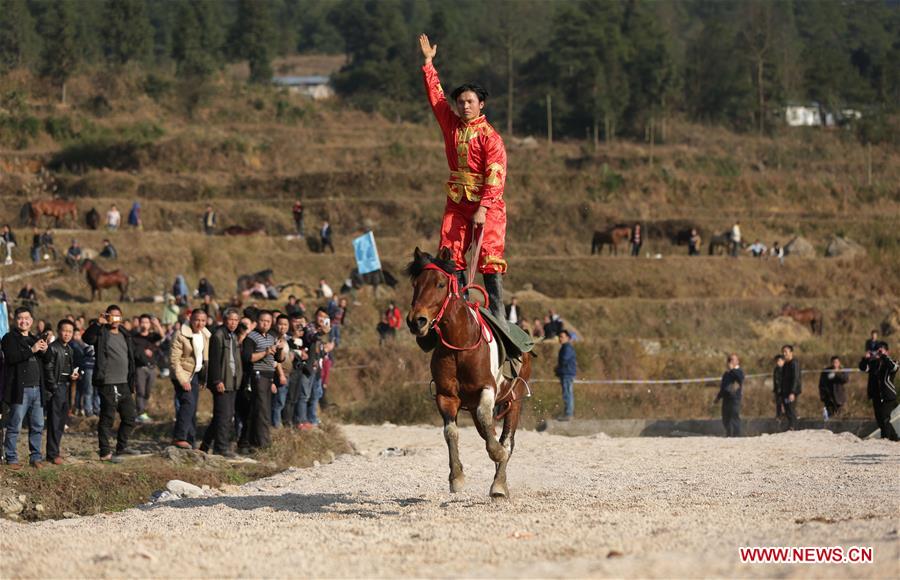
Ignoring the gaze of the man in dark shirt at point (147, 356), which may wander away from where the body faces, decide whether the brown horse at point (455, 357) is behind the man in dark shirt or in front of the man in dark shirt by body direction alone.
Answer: in front

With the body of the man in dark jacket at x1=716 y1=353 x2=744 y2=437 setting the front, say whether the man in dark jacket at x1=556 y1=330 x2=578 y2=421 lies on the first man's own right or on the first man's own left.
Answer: on the first man's own right

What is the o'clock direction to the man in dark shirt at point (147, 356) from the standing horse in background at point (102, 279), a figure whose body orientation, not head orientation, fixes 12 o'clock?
The man in dark shirt is roughly at 9 o'clock from the standing horse in background.

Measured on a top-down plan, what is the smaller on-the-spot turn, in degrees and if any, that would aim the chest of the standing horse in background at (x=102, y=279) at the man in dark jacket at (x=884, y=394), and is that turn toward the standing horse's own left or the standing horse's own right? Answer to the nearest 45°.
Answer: approximately 135° to the standing horse's own left

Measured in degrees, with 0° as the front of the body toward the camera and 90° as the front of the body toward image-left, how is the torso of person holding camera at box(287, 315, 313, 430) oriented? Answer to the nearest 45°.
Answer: approximately 315°

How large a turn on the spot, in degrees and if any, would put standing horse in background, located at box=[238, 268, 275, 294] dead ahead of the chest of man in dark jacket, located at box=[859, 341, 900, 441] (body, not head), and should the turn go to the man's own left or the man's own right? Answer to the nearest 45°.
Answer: approximately 90° to the man's own right

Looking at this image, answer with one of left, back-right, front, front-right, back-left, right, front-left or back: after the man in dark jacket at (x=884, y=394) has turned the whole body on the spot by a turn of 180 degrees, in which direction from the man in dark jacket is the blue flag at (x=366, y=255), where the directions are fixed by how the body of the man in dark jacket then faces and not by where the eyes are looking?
left

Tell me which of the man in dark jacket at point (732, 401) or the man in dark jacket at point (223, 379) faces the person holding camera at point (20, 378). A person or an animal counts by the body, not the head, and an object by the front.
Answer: the man in dark jacket at point (732, 401)

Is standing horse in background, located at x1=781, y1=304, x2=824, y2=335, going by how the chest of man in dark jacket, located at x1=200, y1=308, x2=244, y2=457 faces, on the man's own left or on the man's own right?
on the man's own left

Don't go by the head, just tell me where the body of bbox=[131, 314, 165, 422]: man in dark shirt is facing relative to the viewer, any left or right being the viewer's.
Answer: facing the viewer

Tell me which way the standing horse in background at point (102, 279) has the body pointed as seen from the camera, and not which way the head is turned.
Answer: to the viewer's left

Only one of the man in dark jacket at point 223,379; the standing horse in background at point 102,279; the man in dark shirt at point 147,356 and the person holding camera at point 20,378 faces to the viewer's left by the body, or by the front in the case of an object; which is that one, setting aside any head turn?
the standing horse in background

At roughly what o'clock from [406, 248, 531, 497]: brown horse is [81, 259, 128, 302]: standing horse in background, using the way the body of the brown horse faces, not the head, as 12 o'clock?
The standing horse in background is roughly at 4 o'clock from the brown horse.

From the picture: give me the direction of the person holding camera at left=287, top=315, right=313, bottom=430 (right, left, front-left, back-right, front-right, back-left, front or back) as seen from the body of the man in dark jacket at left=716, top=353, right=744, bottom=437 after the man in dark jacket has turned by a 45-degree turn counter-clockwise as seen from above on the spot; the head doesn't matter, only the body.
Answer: front-right

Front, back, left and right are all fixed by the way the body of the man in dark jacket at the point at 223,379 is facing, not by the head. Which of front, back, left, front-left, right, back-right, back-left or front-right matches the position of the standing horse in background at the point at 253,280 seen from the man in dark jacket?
back-left

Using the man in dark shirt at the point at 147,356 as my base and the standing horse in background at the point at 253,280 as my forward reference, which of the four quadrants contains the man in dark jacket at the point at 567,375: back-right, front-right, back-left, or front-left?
front-right

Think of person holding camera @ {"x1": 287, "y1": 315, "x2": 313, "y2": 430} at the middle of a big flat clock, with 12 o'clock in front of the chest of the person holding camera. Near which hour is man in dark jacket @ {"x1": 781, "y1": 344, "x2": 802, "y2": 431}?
The man in dark jacket is roughly at 10 o'clock from the person holding camera.

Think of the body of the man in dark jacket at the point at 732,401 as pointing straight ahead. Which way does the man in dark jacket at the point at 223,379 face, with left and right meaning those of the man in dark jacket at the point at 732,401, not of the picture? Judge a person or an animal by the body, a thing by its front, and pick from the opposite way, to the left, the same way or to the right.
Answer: to the left

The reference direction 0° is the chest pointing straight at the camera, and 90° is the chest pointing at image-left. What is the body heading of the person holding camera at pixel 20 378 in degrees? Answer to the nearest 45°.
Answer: approximately 315°
